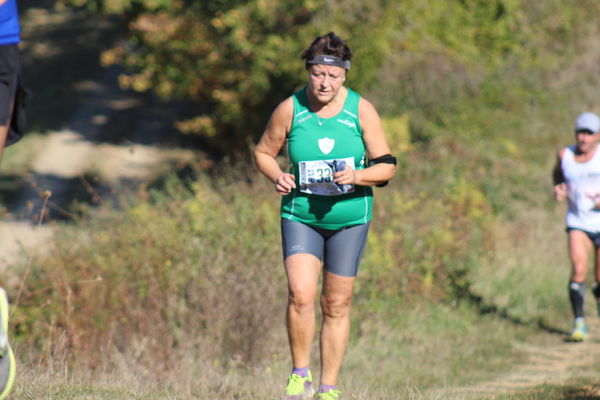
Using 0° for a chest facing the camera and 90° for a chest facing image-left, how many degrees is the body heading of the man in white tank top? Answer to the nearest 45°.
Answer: approximately 0°
